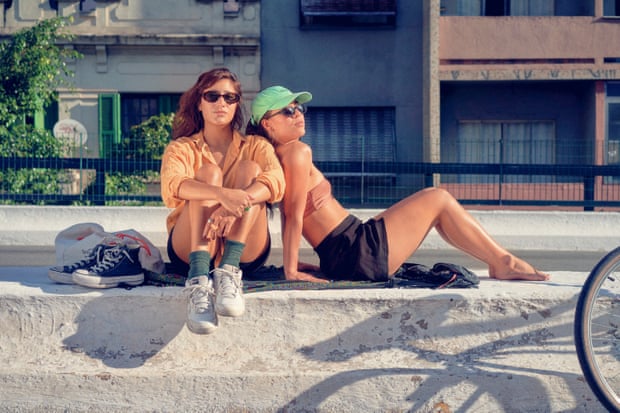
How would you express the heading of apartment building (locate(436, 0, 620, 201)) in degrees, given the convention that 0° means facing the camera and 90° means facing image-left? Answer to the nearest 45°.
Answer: approximately 0°

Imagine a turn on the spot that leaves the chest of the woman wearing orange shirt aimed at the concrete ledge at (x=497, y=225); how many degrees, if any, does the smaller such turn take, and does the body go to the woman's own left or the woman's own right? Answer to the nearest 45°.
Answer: approximately 135° to the woman's own left

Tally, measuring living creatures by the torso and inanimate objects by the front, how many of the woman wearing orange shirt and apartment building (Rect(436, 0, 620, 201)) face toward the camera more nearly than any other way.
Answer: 2

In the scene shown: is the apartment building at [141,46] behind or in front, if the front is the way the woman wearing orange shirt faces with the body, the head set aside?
behind

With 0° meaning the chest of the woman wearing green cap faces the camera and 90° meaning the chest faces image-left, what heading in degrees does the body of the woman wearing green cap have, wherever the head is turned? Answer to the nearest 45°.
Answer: approximately 270°

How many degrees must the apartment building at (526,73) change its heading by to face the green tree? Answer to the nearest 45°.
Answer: approximately 45° to its right

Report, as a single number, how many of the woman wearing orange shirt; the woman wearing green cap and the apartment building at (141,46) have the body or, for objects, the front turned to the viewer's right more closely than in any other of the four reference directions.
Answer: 1

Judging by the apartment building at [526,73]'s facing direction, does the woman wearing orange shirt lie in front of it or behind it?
in front

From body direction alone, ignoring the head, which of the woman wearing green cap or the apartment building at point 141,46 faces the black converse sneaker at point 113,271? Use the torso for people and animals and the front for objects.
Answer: the apartment building

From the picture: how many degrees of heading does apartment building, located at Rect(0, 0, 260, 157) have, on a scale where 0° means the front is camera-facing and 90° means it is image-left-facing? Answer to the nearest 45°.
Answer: approximately 0°
